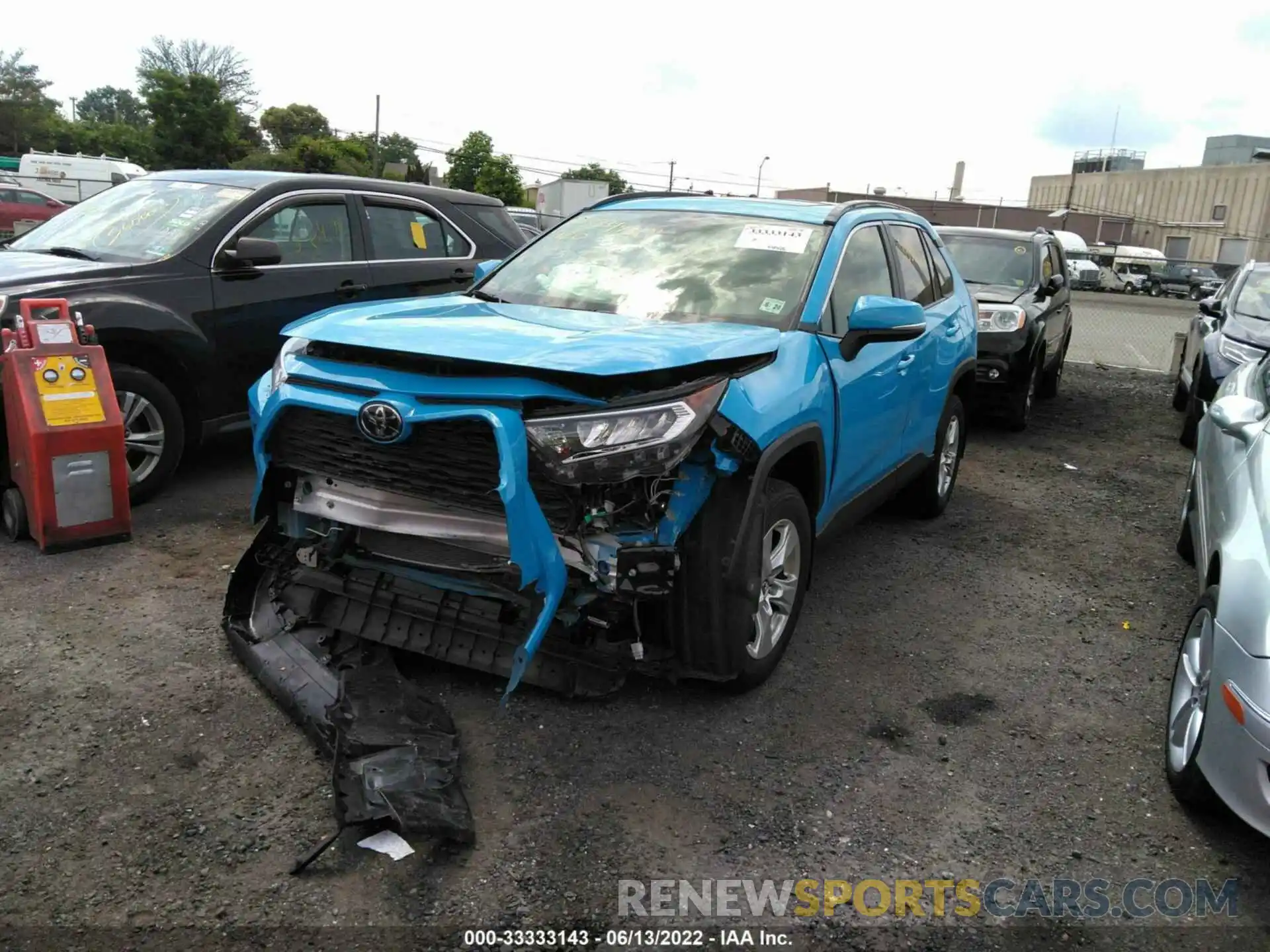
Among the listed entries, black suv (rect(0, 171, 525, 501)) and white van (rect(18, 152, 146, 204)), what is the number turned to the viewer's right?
1

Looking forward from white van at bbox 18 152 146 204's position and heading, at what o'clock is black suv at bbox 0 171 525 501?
The black suv is roughly at 3 o'clock from the white van.

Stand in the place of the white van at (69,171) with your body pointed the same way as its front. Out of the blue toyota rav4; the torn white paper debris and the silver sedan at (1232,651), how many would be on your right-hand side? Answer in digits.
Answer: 3

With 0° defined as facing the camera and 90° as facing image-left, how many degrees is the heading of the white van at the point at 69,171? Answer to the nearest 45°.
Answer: approximately 270°

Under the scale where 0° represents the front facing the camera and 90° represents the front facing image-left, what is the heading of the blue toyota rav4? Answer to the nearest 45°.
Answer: approximately 45°

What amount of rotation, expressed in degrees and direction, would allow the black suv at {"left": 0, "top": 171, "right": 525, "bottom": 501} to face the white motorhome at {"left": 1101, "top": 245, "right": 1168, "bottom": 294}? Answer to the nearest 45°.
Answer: approximately 180°

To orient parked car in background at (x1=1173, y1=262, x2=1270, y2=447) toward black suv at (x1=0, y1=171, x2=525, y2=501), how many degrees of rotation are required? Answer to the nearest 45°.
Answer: approximately 90° to its right

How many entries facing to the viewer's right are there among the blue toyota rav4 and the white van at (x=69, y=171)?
1

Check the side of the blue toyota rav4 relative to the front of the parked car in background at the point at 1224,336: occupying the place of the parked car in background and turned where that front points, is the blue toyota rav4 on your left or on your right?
on your right
